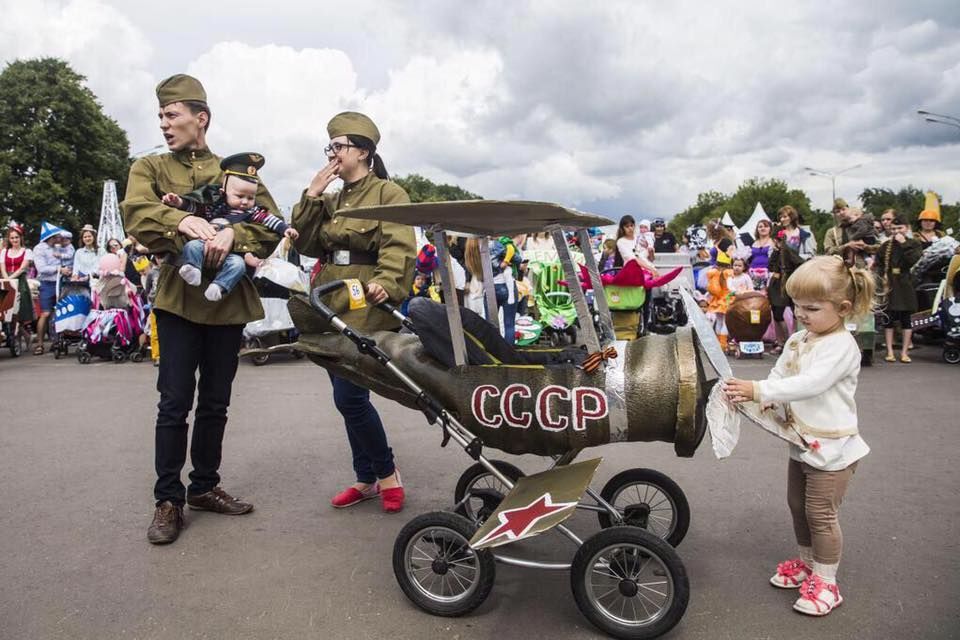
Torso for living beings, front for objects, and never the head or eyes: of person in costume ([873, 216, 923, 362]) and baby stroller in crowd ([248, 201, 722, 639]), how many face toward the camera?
1

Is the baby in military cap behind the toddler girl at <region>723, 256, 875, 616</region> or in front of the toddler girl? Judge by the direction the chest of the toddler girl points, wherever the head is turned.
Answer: in front

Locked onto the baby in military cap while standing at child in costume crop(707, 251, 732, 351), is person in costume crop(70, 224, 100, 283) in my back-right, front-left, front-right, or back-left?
front-right

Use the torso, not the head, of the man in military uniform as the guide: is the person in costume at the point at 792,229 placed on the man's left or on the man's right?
on the man's left

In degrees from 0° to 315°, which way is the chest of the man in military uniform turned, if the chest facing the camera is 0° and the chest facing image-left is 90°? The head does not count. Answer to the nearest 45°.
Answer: approximately 0°

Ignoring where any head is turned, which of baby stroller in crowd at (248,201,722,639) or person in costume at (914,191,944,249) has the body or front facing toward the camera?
the person in costume

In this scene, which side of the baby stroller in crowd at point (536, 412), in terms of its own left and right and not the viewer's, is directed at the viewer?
right

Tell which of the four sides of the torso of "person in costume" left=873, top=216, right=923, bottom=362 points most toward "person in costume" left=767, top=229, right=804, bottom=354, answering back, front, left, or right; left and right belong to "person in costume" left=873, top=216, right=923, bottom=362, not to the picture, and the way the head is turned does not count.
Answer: right

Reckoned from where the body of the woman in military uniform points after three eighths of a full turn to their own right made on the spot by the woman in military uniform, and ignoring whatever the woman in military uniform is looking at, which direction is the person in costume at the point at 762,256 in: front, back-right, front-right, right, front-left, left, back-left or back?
front-right

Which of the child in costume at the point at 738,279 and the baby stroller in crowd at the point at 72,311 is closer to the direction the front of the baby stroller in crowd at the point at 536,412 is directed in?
the child in costume

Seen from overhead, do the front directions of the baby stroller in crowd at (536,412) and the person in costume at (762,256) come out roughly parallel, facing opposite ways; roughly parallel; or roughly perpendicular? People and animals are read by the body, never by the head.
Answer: roughly perpendicular

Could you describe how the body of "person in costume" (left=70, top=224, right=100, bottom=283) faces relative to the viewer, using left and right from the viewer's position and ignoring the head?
facing the viewer

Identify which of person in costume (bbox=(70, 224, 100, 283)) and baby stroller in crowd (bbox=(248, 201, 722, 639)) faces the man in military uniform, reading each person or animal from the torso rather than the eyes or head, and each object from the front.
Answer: the person in costume

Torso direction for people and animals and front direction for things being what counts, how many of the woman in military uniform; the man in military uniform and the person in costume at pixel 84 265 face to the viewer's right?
0

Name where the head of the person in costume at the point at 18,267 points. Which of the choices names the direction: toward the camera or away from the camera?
toward the camera

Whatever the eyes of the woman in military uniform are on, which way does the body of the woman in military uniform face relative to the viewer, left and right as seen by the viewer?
facing the viewer and to the left of the viewer

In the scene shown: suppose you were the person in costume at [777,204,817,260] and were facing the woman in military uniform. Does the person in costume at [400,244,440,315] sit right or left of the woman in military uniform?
right
